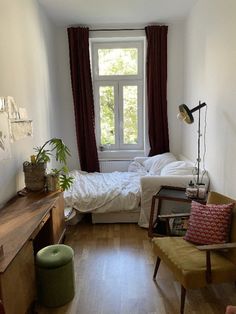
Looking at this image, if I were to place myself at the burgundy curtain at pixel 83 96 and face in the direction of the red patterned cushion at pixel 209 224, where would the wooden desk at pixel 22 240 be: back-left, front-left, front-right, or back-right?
front-right

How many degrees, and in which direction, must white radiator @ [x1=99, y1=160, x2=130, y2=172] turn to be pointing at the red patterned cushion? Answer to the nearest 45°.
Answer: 0° — it already faces it

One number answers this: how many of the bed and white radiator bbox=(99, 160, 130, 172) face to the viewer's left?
1

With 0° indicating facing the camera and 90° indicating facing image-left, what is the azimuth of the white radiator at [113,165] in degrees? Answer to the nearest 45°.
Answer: approximately 0°

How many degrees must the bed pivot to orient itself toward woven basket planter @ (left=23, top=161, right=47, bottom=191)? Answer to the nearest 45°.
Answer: approximately 45° to its left

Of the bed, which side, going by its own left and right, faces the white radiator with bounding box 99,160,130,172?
right

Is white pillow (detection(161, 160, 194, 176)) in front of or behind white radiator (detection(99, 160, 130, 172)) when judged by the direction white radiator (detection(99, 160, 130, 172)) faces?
in front

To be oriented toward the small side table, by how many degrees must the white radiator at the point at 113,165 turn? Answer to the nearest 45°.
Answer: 0° — it already faces it

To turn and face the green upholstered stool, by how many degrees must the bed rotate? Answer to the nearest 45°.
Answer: approximately 90° to its left

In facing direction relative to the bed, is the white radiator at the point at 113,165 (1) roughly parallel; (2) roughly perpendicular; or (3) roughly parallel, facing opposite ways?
roughly perpendicular

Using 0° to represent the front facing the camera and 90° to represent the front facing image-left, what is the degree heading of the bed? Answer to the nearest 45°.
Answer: approximately 90°

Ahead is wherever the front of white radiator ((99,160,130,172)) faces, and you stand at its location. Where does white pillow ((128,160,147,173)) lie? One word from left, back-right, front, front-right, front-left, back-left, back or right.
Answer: front-left
